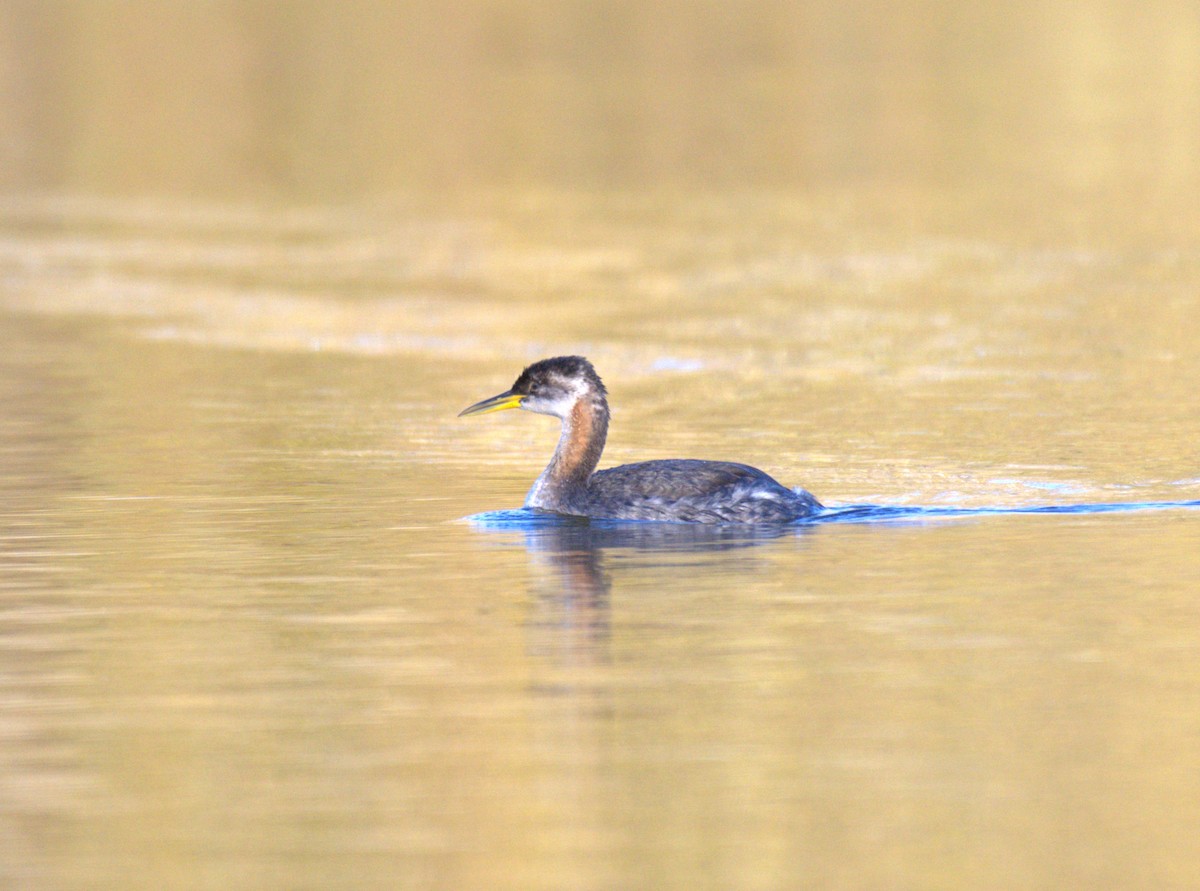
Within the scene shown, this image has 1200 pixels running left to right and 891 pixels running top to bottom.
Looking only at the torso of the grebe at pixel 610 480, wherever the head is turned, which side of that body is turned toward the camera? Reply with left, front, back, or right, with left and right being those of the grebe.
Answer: left
